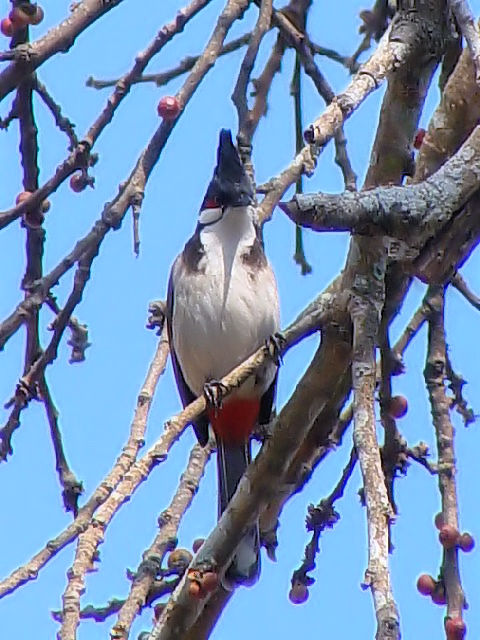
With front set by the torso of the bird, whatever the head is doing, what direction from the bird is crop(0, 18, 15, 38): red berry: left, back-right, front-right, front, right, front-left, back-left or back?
front-right

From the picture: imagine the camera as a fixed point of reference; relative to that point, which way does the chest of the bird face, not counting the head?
toward the camera

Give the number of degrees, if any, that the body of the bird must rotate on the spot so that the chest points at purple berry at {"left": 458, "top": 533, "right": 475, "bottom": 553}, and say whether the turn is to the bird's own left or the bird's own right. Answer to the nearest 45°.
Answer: approximately 45° to the bird's own left
